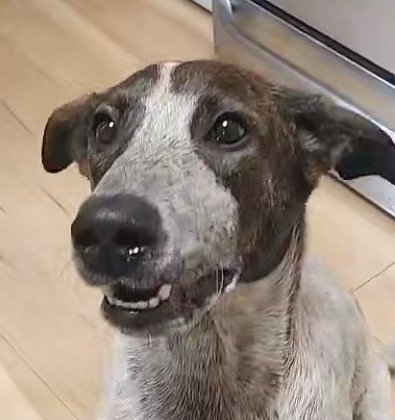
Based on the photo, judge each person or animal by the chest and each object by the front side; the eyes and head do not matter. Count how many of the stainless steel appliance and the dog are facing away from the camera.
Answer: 0

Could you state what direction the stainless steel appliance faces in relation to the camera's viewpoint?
facing the viewer and to the left of the viewer

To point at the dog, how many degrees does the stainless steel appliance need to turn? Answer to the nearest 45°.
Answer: approximately 45° to its left

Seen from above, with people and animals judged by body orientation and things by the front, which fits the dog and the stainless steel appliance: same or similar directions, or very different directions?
same or similar directions

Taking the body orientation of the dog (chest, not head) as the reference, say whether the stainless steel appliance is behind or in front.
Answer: behind
